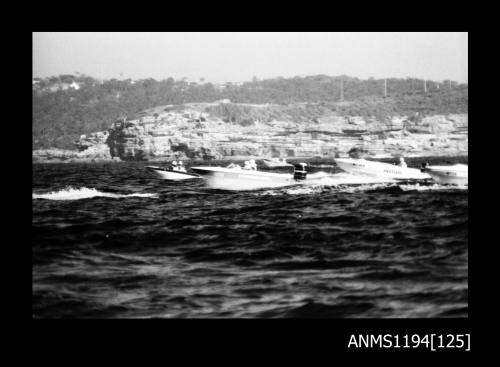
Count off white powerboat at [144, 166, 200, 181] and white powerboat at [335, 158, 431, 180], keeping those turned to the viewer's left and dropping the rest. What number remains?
2

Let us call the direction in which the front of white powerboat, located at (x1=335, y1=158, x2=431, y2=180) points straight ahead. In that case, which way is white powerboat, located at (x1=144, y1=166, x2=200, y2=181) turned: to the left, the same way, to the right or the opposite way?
the same way

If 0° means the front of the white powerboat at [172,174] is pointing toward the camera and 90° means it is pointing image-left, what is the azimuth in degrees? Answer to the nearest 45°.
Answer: approximately 90°

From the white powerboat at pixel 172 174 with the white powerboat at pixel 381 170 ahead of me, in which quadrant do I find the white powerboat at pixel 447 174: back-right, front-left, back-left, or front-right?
front-right

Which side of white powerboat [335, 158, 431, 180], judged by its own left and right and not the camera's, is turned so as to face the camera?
left

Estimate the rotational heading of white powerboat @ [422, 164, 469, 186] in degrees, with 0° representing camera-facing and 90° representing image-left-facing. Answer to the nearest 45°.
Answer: approximately 90°

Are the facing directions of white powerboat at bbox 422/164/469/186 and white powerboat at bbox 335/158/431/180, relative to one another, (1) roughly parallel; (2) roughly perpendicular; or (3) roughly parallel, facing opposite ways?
roughly parallel

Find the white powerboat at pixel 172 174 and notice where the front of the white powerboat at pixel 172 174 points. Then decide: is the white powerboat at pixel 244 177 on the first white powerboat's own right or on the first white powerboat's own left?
on the first white powerboat's own left
